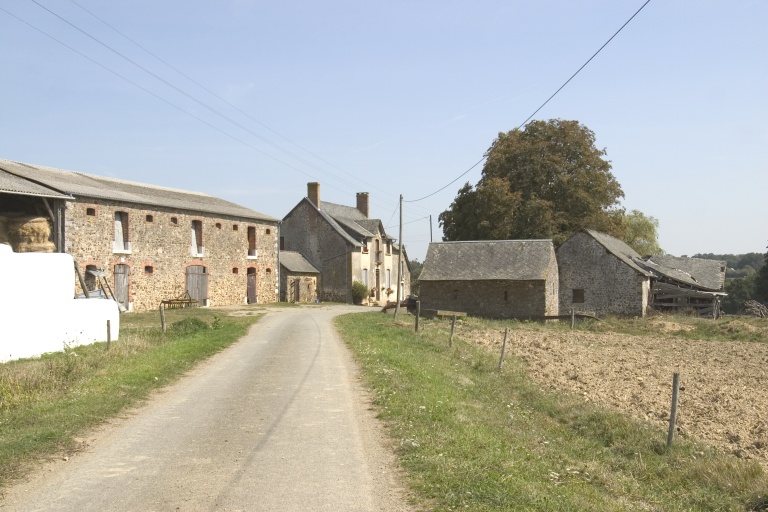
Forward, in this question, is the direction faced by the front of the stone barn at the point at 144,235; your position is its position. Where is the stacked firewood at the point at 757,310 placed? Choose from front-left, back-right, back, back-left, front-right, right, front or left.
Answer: front-left

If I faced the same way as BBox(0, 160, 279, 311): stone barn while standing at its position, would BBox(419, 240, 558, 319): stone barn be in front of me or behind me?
in front

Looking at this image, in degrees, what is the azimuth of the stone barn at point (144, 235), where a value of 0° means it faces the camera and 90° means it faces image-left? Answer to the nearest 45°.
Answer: approximately 315°

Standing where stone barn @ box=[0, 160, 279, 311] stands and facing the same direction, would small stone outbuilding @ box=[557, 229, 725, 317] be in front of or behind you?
in front
